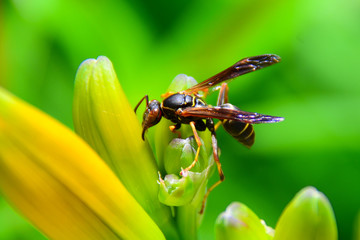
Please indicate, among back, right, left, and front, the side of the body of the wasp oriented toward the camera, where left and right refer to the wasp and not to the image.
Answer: left
